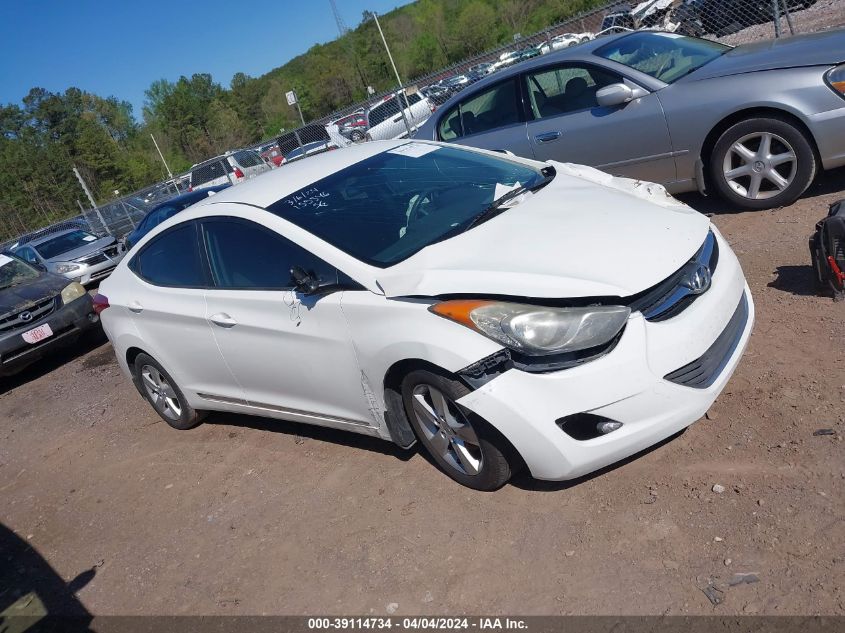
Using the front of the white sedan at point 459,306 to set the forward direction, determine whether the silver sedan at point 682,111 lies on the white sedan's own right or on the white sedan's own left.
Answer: on the white sedan's own left

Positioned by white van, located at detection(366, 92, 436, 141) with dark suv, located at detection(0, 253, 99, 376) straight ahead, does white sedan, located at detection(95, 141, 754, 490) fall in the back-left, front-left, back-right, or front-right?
front-left

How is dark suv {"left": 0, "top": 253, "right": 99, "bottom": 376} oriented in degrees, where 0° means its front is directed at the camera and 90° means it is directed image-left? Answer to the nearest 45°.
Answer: approximately 315°

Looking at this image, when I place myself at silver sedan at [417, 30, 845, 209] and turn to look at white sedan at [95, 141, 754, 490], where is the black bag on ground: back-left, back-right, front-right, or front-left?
front-left

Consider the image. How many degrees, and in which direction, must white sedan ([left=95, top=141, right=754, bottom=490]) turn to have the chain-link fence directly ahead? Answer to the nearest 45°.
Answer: approximately 135° to its left

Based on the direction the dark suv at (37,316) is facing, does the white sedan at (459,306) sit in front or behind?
in front

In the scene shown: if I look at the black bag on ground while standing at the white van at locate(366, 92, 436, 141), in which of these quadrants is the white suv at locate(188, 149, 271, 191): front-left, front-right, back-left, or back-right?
back-right

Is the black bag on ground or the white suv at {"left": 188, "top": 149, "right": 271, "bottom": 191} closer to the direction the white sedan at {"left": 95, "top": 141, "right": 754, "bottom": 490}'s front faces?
the black bag on ground

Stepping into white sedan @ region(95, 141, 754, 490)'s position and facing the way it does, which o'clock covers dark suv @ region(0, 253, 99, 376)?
The dark suv is roughly at 6 o'clock from the white sedan.

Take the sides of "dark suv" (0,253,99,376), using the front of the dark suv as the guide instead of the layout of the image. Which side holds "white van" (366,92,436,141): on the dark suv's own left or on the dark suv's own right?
on the dark suv's own left

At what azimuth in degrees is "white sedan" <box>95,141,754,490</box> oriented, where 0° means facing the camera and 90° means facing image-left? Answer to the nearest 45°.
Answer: approximately 315°

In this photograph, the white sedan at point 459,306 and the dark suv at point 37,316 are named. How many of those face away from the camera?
0

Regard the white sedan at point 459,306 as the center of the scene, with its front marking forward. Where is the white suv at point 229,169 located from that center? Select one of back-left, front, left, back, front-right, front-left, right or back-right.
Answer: back-left

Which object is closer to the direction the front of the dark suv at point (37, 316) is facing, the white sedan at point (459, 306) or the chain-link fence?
the white sedan

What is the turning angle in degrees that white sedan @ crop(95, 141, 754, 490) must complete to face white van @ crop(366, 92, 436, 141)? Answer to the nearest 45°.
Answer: approximately 135° to its left
